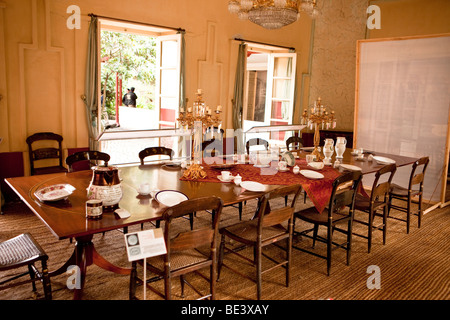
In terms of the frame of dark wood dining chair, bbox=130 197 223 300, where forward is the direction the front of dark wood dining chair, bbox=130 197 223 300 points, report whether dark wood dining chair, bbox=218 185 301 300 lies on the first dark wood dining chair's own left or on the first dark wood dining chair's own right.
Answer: on the first dark wood dining chair's own right

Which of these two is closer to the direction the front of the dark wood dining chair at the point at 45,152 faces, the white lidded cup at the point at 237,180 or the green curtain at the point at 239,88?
the white lidded cup

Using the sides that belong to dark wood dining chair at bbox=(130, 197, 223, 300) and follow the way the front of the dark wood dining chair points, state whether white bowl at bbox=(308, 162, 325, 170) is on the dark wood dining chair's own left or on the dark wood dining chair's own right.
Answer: on the dark wood dining chair's own right

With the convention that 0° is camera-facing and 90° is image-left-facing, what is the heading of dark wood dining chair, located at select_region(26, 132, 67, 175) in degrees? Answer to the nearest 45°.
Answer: approximately 315°

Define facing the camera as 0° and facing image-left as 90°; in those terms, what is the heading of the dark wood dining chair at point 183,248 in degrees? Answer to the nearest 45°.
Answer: approximately 135°

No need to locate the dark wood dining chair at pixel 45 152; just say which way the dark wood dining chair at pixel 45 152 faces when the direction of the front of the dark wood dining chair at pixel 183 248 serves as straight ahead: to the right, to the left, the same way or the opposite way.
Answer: the opposite way

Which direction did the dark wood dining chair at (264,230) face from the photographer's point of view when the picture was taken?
facing away from the viewer and to the left of the viewer

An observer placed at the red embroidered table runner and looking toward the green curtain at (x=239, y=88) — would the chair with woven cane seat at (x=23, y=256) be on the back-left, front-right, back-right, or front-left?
back-left
